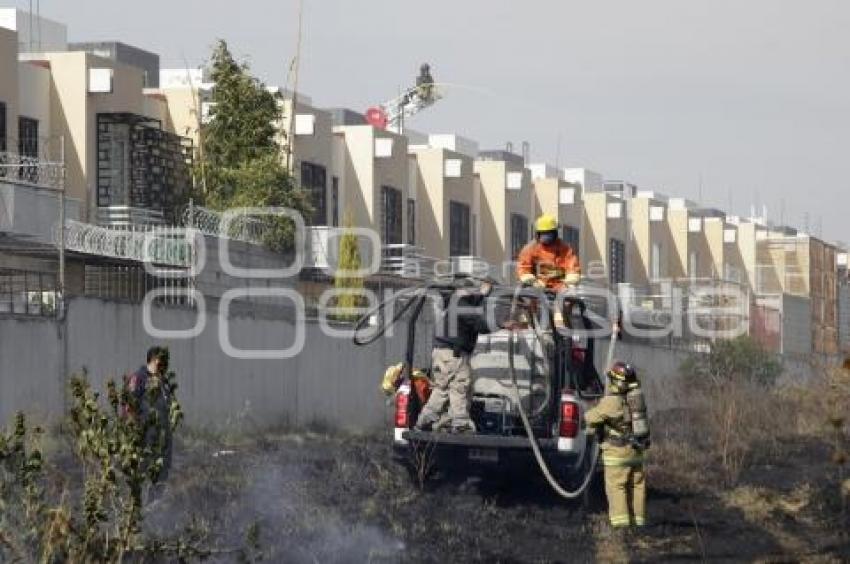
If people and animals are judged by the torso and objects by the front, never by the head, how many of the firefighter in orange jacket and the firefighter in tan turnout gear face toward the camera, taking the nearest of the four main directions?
1

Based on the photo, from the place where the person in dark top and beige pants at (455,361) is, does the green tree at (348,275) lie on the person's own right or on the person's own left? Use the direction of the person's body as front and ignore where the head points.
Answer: on the person's own left

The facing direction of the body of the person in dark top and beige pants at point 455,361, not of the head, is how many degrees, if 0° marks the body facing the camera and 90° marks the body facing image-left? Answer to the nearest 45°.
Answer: approximately 225°

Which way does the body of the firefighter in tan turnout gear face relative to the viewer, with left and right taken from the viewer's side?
facing away from the viewer and to the left of the viewer

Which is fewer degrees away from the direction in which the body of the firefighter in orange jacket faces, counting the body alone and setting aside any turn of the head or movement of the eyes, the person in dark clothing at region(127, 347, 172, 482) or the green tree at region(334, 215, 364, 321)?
the person in dark clothing
